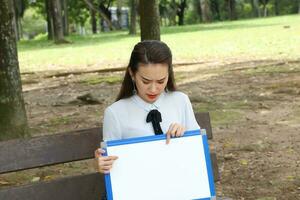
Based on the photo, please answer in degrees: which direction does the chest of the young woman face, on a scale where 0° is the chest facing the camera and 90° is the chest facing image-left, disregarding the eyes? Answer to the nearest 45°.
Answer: approximately 0°

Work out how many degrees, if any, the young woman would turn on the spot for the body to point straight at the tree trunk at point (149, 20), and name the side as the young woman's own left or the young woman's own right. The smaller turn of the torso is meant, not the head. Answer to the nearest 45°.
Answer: approximately 180°
